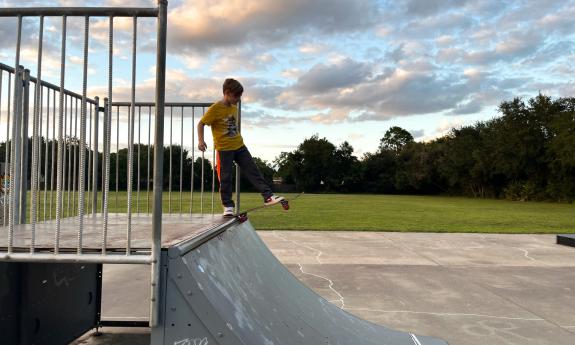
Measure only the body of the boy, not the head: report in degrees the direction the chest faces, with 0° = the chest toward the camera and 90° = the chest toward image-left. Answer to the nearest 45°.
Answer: approximately 315°

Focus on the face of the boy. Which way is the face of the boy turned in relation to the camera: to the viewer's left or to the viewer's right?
to the viewer's right
